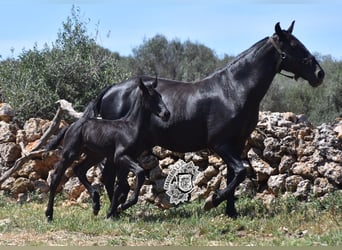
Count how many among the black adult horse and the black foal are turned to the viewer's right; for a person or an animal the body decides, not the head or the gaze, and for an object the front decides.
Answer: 2

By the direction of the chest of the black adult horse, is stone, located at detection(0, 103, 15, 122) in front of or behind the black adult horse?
behind

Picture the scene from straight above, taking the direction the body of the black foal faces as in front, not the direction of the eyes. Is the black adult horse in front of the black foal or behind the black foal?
in front

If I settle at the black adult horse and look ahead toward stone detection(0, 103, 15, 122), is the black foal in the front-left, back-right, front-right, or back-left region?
front-left

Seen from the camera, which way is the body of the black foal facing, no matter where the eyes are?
to the viewer's right

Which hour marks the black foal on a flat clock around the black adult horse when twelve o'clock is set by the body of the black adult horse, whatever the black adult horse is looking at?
The black foal is roughly at 6 o'clock from the black adult horse.

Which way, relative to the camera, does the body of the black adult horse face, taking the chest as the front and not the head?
to the viewer's right

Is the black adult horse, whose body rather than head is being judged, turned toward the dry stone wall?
no

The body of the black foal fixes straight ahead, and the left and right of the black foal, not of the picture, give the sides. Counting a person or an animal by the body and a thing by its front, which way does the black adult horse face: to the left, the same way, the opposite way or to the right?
the same way

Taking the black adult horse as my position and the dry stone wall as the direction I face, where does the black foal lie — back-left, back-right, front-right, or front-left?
back-left

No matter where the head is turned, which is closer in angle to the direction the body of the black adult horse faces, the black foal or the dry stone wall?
the dry stone wall
